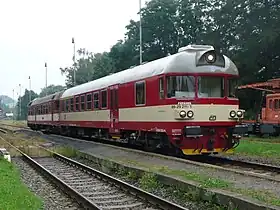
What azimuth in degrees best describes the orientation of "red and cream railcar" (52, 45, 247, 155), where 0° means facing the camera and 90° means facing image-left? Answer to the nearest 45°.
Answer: approximately 315°

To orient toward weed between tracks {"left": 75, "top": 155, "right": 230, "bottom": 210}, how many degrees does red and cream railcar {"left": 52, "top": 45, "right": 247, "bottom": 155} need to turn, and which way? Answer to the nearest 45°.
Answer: approximately 45° to its right

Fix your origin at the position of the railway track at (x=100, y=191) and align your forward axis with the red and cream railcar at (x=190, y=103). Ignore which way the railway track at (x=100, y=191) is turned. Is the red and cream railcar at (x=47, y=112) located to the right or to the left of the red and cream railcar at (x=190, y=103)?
left

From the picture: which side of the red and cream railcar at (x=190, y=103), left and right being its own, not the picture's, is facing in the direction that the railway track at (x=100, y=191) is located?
right
